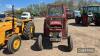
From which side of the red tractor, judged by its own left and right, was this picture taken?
front

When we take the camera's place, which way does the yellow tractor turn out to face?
facing the viewer and to the left of the viewer

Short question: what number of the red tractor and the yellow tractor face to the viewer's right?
0

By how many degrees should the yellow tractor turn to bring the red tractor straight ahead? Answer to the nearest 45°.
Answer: approximately 135° to its left

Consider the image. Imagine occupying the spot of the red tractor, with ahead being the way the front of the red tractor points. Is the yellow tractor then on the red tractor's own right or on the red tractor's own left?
on the red tractor's own right
